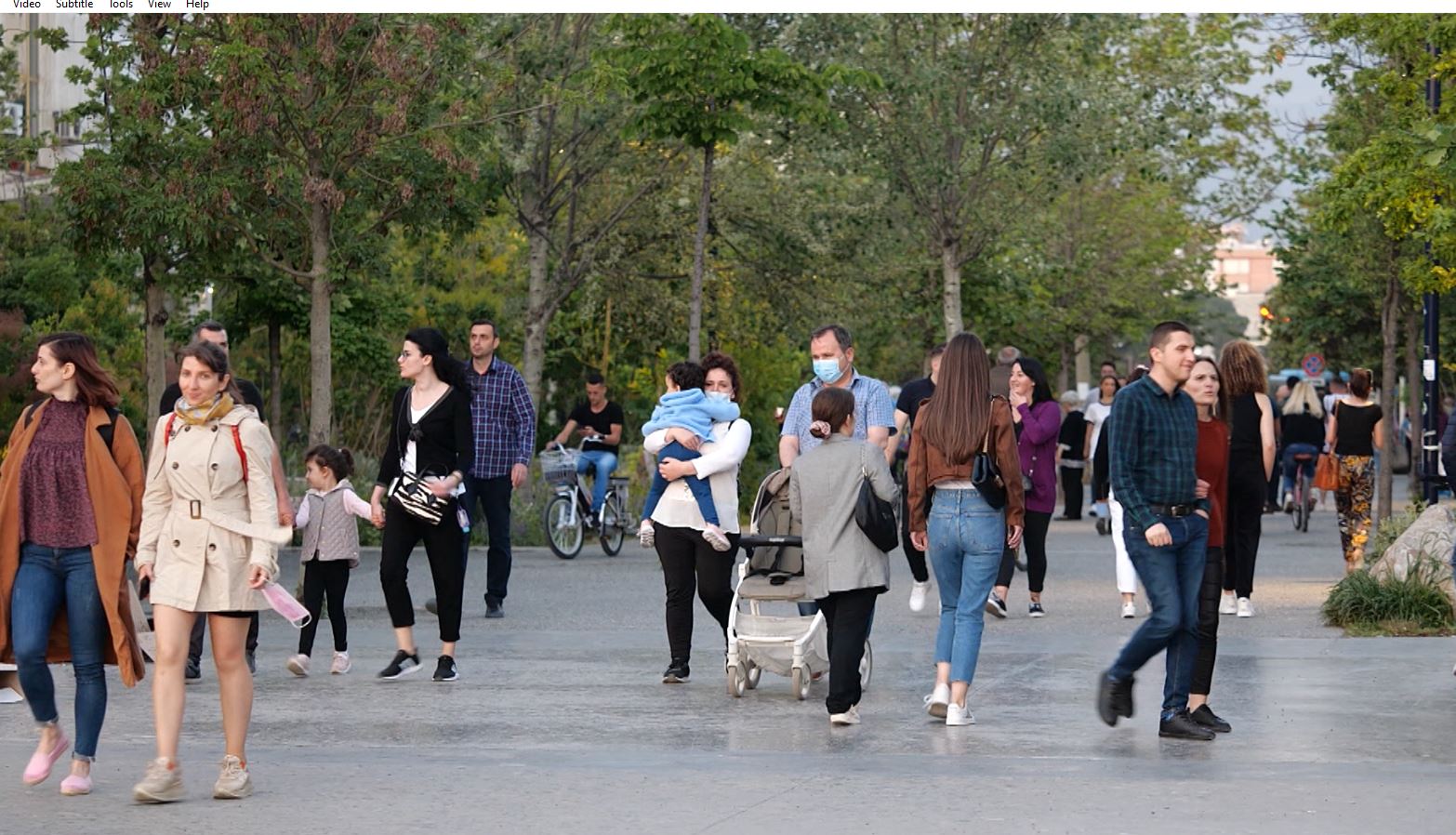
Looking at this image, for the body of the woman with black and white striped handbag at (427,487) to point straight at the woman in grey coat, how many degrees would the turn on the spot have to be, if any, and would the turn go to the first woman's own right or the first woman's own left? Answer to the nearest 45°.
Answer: approximately 90° to the first woman's own left

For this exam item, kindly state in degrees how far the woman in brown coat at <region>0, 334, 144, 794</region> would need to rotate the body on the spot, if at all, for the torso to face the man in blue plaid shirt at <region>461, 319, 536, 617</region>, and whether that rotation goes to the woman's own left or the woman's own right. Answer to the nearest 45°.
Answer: approximately 180°

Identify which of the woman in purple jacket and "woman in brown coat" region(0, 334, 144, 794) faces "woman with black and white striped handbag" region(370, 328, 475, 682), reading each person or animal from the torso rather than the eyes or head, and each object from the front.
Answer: the woman in purple jacket

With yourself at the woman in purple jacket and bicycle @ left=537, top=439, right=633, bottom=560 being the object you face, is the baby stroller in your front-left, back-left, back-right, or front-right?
back-left

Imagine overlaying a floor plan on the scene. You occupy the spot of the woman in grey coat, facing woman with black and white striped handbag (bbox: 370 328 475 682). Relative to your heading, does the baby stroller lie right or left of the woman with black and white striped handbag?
right

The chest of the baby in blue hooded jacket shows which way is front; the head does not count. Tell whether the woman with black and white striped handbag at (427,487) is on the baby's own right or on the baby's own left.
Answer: on the baby's own left

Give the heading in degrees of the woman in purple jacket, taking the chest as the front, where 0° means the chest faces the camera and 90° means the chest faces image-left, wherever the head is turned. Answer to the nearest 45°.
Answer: approximately 45°

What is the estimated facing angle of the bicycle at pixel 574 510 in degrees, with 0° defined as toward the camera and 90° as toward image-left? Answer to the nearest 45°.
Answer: approximately 45°

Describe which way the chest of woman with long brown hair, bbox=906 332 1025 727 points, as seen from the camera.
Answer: away from the camera

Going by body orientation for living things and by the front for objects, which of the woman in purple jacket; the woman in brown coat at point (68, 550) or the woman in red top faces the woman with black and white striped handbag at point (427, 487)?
the woman in purple jacket

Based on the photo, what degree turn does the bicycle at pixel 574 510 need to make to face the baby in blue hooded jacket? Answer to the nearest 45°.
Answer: approximately 45° to its left

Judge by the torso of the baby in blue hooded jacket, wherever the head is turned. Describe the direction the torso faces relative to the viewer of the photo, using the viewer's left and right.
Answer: facing away from the viewer

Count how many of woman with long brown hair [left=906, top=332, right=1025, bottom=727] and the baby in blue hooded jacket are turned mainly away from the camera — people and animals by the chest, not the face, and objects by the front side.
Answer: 2

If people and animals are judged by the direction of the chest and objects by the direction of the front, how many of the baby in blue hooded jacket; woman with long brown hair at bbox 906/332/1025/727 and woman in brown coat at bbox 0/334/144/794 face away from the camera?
2
